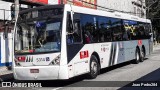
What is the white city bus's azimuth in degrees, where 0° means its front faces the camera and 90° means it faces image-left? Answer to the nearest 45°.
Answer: approximately 45°
